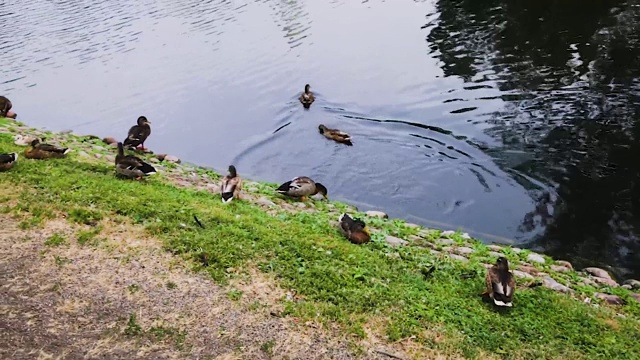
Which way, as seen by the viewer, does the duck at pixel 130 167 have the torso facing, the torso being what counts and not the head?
to the viewer's left

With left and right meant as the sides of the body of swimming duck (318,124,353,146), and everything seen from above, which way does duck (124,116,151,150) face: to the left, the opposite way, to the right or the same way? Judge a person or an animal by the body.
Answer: to the right

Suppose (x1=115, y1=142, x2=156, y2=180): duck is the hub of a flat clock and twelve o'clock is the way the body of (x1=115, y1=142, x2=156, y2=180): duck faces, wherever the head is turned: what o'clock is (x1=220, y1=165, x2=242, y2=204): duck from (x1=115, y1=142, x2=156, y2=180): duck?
(x1=220, y1=165, x2=242, y2=204): duck is roughly at 7 o'clock from (x1=115, y1=142, x2=156, y2=180): duck.

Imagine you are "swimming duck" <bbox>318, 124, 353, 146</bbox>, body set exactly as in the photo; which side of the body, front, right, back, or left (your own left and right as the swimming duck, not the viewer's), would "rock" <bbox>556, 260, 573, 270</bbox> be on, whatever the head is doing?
back

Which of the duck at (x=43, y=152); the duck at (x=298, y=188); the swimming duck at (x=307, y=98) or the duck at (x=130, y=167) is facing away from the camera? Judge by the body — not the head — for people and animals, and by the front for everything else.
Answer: the swimming duck

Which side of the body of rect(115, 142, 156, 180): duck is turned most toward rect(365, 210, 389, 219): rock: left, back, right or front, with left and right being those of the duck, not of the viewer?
back

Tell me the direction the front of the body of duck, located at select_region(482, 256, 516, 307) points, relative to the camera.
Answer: away from the camera

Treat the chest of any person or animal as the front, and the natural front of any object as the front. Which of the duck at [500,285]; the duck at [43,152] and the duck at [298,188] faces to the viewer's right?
the duck at [298,188]

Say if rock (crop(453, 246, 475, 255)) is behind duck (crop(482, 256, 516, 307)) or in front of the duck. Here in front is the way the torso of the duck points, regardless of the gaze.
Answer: in front

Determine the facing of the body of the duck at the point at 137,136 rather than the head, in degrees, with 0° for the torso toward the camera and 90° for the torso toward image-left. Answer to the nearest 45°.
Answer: approximately 225°

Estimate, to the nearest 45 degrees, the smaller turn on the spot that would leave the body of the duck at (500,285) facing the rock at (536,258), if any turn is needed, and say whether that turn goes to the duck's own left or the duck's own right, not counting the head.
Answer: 0° — it already faces it

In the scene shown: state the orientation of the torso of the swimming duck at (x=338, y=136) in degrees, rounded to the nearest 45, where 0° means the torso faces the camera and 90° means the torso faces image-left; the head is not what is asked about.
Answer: approximately 135°

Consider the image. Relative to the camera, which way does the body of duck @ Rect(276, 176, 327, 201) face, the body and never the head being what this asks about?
to the viewer's right

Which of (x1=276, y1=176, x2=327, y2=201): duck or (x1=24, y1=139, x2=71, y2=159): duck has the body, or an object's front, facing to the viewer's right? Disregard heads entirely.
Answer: (x1=276, y1=176, x2=327, y2=201): duck

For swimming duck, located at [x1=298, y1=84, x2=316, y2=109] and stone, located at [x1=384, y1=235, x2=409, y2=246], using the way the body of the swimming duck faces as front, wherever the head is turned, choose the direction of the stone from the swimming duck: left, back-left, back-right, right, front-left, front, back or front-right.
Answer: back
